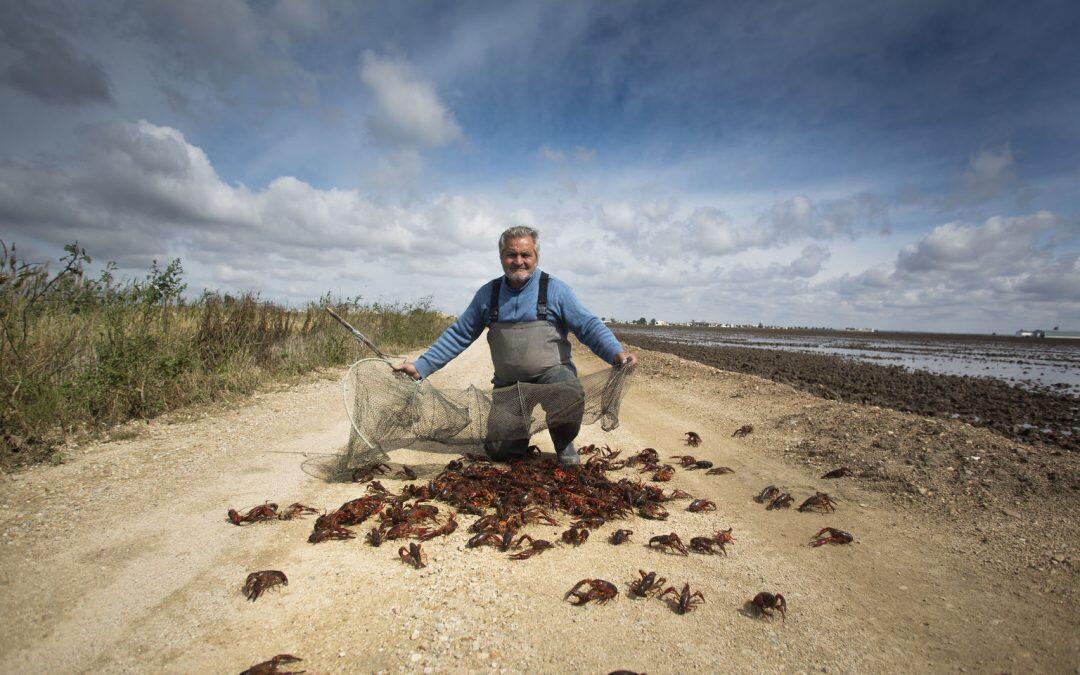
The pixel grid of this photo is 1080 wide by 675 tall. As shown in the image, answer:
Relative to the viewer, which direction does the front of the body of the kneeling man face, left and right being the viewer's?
facing the viewer

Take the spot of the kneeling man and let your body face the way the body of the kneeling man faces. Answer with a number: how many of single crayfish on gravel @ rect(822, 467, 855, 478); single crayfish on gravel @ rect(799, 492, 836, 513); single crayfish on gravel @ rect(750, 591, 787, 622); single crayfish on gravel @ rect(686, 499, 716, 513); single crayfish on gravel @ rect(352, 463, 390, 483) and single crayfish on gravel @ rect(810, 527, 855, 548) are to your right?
1

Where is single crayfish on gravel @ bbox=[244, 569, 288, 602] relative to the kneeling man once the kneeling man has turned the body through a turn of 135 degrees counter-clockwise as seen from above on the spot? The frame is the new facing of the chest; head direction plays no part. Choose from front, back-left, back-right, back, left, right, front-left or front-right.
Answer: back

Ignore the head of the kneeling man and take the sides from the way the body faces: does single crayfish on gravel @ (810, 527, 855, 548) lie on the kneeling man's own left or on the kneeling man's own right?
on the kneeling man's own left

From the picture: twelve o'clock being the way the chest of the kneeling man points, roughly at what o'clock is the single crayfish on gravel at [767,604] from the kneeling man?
The single crayfish on gravel is roughly at 11 o'clock from the kneeling man.

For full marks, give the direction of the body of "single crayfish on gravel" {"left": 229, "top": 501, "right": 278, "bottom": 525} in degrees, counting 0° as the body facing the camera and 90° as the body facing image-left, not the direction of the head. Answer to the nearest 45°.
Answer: approximately 90°

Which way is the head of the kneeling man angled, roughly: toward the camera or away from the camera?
toward the camera

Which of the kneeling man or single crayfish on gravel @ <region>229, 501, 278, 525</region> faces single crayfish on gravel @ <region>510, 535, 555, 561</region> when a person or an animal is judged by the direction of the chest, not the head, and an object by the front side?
the kneeling man

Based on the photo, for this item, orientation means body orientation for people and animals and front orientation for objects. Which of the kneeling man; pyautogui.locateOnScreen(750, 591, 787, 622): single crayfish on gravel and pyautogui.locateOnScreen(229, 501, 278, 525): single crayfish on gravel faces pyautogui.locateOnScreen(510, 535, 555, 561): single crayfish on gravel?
the kneeling man

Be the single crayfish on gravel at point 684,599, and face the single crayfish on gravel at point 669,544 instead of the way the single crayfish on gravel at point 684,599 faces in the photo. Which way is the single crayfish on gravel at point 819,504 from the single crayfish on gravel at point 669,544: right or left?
right

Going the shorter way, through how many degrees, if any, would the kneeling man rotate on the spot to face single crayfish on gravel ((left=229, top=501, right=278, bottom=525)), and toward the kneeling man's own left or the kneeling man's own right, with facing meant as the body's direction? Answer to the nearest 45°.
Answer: approximately 45° to the kneeling man's own right

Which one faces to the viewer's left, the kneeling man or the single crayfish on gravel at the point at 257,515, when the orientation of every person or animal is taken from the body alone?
the single crayfish on gravel

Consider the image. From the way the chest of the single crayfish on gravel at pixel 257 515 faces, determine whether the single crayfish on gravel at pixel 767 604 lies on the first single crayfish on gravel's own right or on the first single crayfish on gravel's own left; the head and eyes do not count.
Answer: on the first single crayfish on gravel's own left

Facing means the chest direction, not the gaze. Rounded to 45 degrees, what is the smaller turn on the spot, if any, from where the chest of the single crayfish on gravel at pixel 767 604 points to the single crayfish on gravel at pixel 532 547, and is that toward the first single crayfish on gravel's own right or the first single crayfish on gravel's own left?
approximately 135° to the first single crayfish on gravel's own right

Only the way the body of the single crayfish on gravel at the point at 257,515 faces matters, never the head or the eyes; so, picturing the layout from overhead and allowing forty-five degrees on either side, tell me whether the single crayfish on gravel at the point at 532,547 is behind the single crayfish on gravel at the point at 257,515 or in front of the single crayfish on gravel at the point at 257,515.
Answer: behind

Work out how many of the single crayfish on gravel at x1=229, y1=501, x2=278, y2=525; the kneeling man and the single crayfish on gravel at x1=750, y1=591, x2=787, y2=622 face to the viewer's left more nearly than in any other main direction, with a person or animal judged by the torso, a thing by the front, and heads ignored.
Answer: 1
